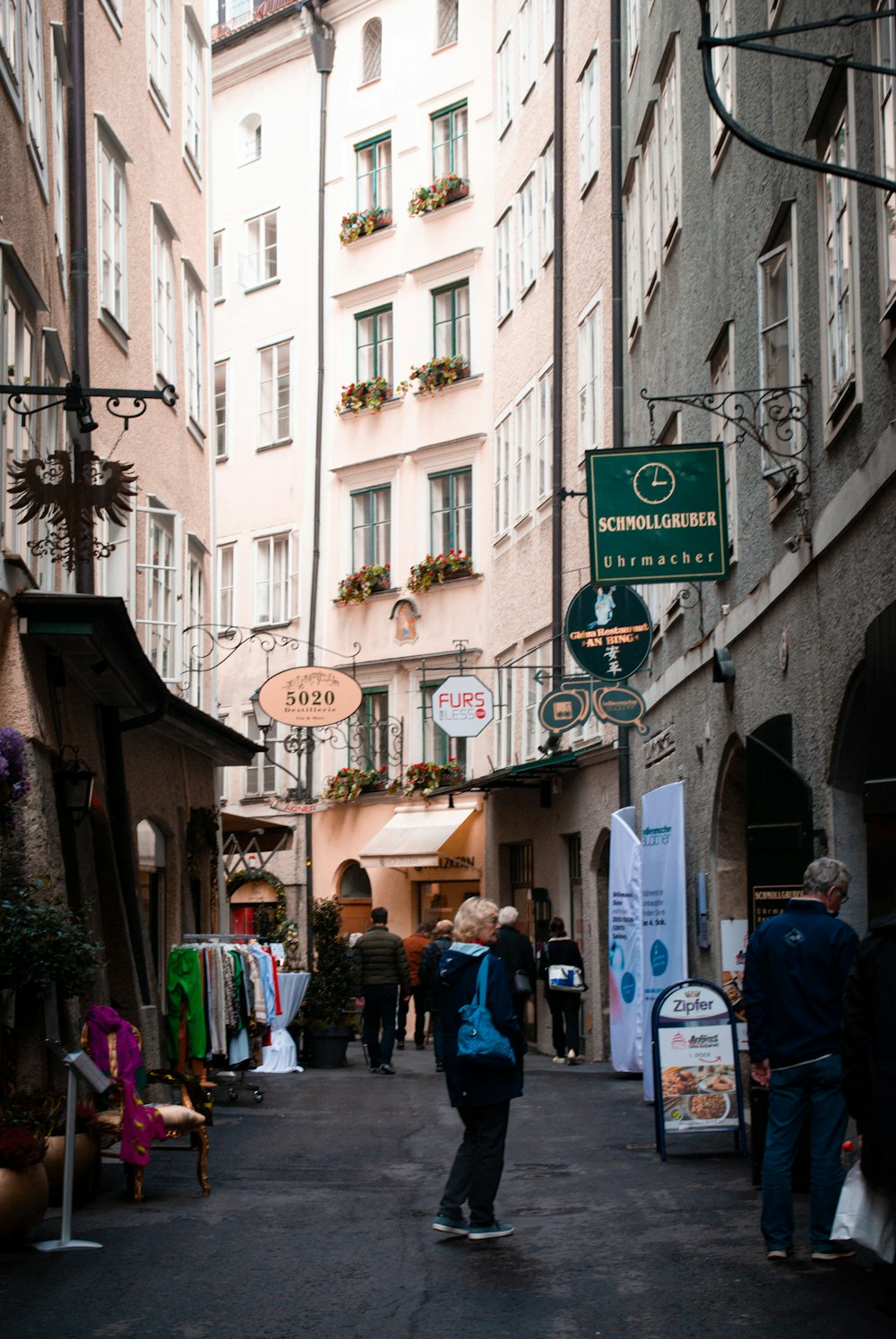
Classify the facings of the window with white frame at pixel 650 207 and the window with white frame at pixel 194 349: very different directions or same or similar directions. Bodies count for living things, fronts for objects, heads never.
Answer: very different directions

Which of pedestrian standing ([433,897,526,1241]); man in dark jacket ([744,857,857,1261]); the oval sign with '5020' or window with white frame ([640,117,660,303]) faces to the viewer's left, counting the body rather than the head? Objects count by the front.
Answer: the window with white frame

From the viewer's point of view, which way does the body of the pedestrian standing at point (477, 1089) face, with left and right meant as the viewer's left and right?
facing away from the viewer and to the right of the viewer

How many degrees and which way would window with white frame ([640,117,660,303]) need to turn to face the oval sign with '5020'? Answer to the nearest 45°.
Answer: approximately 45° to its right

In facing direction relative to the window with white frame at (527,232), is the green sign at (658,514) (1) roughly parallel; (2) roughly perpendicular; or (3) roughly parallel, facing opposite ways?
roughly perpendicular

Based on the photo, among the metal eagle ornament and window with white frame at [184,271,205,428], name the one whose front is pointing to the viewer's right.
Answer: the window with white frame

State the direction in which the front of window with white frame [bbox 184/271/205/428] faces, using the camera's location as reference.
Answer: facing to the right of the viewer

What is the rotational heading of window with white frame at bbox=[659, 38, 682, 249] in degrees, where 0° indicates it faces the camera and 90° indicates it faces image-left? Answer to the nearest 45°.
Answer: approximately 90°

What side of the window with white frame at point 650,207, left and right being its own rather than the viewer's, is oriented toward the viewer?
left

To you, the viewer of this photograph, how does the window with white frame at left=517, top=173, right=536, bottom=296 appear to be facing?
facing to the left of the viewer

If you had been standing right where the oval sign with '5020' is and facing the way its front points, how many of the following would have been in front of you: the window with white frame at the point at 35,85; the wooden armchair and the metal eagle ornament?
3

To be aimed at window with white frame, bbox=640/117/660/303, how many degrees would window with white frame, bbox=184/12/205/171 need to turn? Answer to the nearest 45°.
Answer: approximately 45° to its right
